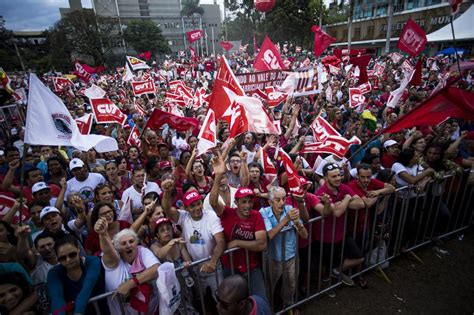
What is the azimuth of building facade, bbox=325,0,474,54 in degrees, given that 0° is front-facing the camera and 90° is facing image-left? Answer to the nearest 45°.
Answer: approximately 45°

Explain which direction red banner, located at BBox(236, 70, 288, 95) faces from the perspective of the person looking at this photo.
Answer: facing the viewer

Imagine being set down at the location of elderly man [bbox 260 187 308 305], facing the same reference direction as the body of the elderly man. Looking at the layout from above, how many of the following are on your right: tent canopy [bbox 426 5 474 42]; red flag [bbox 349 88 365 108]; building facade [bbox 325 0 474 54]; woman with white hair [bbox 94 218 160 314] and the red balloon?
1

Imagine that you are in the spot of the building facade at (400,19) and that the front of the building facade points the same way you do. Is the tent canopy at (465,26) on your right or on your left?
on your left

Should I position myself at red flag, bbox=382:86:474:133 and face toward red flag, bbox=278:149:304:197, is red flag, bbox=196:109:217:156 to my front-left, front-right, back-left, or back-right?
front-right

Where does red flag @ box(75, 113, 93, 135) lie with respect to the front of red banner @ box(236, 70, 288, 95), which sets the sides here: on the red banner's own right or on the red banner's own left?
on the red banner's own right

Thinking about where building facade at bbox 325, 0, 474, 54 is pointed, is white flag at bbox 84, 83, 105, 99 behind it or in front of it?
in front

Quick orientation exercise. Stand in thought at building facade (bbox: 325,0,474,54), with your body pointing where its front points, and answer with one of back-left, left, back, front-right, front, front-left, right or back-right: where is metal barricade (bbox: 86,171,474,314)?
front-left

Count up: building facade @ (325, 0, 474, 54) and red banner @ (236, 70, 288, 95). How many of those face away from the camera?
0

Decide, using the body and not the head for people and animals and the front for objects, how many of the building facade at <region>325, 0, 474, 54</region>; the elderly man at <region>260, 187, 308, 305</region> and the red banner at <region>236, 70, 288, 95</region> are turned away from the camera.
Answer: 0

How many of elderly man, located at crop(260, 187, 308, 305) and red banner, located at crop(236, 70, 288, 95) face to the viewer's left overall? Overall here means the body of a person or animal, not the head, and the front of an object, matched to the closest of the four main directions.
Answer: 0

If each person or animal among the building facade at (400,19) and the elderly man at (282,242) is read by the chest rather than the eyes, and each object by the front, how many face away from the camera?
0
